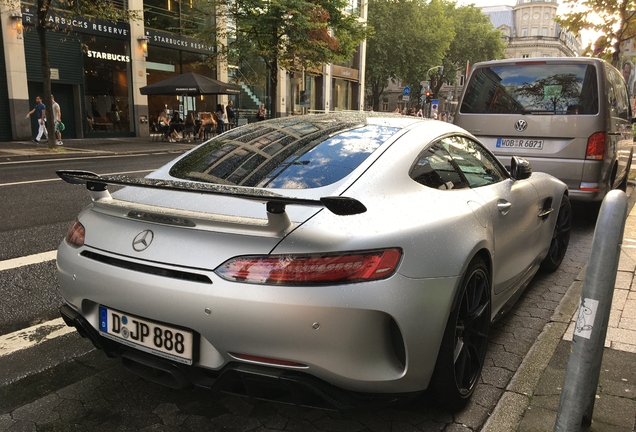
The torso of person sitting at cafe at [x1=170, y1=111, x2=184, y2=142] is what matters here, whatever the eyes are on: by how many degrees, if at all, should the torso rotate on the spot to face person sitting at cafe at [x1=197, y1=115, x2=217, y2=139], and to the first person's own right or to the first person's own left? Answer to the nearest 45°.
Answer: approximately 90° to the first person's own left

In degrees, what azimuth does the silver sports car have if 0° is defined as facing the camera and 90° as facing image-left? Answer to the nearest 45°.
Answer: approximately 225°
